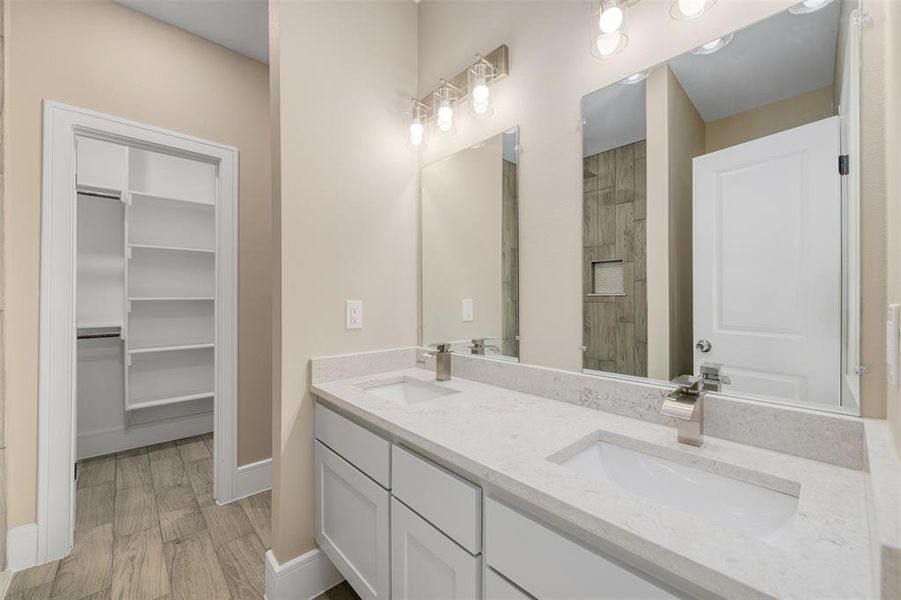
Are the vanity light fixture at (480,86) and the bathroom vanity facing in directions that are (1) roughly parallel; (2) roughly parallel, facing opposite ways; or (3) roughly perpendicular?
roughly parallel

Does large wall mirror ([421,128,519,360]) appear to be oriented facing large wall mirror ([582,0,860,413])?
no

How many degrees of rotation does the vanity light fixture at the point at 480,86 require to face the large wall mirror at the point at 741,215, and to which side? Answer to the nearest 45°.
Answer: approximately 90° to its left

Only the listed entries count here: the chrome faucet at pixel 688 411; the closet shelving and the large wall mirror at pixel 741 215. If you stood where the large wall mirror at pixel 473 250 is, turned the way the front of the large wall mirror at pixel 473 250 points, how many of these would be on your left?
2

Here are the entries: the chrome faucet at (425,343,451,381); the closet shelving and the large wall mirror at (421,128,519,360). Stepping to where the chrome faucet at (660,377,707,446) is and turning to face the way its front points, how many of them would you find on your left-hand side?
0

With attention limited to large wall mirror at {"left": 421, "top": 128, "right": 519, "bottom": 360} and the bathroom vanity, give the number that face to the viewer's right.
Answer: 0
